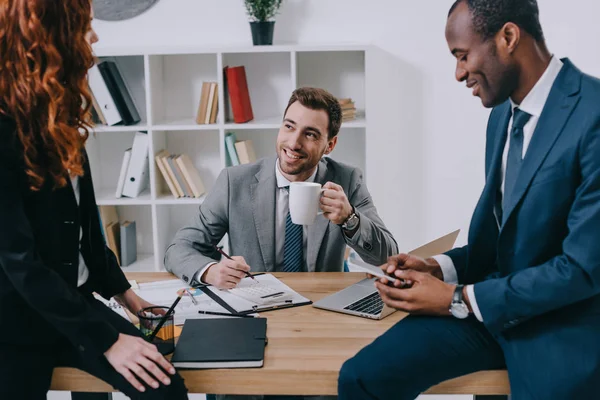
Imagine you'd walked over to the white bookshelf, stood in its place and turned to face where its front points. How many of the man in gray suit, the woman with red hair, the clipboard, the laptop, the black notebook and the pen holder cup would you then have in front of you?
6

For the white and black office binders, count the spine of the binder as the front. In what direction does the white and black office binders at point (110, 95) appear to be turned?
toward the camera

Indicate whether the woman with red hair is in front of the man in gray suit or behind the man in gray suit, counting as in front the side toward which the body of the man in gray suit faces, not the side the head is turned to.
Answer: in front

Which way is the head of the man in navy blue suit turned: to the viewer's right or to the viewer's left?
to the viewer's left

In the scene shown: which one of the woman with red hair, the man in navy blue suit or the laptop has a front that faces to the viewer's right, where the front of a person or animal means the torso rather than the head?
the woman with red hair

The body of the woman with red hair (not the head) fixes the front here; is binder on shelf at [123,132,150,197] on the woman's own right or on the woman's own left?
on the woman's own left

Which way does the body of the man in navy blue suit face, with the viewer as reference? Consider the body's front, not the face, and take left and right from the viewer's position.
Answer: facing the viewer and to the left of the viewer

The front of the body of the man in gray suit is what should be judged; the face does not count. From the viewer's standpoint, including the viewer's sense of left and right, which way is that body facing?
facing the viewer

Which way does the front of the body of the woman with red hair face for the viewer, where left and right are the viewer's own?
facing to the right of the viewer

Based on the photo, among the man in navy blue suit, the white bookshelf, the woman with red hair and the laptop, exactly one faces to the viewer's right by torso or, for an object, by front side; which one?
the woman with red hair

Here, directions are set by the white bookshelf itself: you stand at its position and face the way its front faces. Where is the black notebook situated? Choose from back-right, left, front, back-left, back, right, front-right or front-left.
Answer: front
